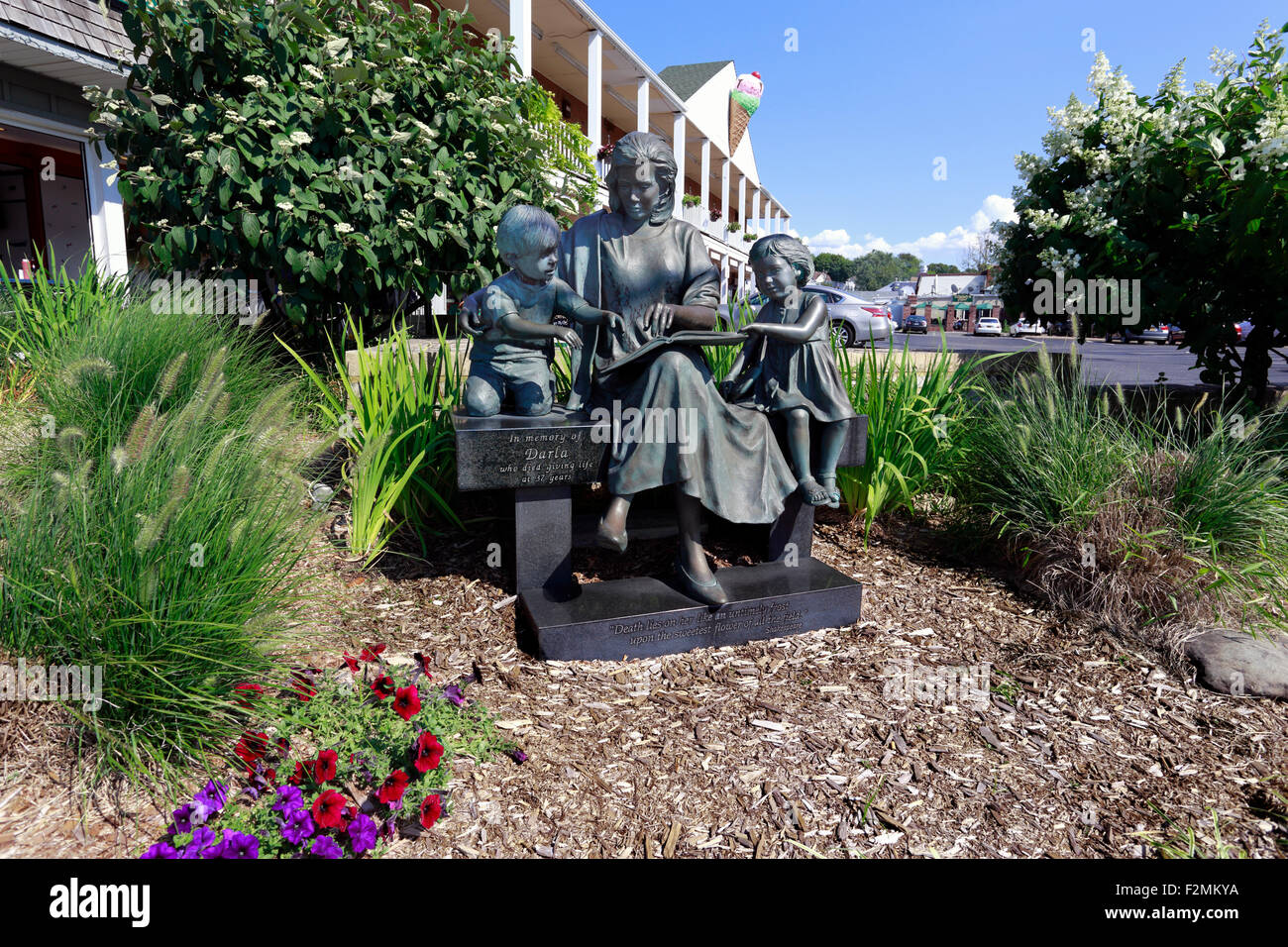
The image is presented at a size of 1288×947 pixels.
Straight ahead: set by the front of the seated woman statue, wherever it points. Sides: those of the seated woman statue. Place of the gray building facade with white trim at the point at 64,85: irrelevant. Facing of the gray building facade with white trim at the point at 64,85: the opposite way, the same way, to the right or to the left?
to the left

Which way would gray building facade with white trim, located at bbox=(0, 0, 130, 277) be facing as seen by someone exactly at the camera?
facing the viewer and to the right of the viewer

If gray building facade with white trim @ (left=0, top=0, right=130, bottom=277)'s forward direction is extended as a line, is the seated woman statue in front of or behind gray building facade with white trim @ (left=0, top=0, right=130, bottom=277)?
in front

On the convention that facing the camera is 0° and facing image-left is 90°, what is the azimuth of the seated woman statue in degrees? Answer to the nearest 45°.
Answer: approximately 0°

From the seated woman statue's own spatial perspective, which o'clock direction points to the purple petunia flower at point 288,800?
The purple petunia flower is roughly at 1 o'clock from the seated woman statue.

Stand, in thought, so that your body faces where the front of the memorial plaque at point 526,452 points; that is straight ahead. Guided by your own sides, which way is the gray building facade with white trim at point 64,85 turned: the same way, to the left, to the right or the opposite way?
to the left

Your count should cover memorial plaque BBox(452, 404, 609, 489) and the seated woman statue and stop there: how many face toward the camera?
2

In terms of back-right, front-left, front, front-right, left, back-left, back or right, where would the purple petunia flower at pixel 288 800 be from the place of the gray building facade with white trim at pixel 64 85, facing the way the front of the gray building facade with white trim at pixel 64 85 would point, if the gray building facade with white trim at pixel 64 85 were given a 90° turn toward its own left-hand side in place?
back-right

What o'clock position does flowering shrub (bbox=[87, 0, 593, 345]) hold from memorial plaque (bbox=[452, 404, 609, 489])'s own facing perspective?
The flowering shrub is roughly at 5 o'clock from the memorial plaque.

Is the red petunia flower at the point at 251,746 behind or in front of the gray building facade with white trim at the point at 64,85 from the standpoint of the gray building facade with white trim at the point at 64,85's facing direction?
in front

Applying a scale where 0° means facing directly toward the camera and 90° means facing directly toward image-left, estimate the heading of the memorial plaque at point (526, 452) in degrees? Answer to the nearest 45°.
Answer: approximately 0°

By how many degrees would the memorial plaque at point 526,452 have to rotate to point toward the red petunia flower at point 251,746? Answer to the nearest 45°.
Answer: approximately 45° to its right

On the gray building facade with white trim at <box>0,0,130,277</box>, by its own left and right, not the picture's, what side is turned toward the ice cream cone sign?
left

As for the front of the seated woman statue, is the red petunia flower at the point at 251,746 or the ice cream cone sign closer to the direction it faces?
the red petunia flower
